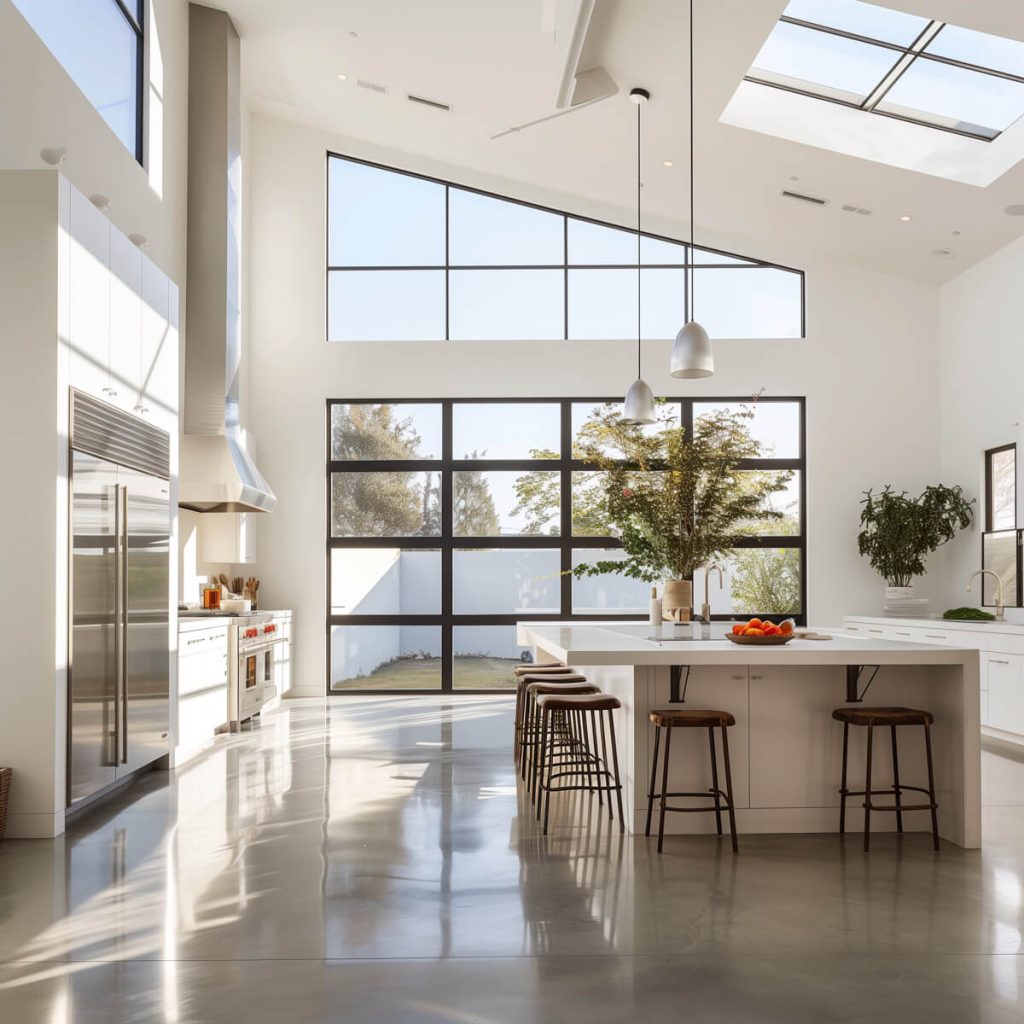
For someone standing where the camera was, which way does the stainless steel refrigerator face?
facing the viewer and to the right of the viewer

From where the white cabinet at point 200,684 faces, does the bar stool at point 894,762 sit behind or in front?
in front

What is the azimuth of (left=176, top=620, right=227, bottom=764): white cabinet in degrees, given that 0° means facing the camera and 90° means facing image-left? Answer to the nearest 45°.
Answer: approximately 315°

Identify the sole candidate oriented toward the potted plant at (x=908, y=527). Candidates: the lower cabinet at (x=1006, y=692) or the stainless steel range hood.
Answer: the stainless steel range hood

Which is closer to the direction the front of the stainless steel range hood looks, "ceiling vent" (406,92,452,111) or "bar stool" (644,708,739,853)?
the ceiling vent

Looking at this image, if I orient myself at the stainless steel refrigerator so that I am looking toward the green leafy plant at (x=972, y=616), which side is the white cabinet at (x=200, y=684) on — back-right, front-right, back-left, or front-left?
front-left

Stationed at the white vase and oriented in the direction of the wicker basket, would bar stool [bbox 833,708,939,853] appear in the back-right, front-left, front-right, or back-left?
front-left

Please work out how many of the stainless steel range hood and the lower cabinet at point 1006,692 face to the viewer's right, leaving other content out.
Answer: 1

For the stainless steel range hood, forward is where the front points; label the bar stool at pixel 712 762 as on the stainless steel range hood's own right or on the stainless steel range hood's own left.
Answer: on the stainless steel range hood's own right

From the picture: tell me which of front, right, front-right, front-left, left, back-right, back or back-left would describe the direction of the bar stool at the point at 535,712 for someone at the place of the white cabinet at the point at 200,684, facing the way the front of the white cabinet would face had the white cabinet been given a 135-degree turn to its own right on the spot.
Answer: back-left

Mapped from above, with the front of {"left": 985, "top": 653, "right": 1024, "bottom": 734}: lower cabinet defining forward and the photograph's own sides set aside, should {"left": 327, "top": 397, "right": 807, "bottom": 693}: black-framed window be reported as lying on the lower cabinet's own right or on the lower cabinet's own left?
on the lower cabinet's own right

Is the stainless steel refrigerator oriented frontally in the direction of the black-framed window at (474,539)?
no

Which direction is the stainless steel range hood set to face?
to the viewer's right

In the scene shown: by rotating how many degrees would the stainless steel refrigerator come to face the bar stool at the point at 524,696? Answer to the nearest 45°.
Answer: approximately 45° to its left

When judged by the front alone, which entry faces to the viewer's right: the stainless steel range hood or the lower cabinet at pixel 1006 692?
the stainless steel range hood

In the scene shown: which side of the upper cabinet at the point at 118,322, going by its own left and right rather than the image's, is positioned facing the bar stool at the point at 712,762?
front

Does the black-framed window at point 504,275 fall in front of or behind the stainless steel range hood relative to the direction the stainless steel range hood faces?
in front

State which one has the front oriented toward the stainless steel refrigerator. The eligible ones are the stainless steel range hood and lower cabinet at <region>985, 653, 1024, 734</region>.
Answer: the lower cabinet
